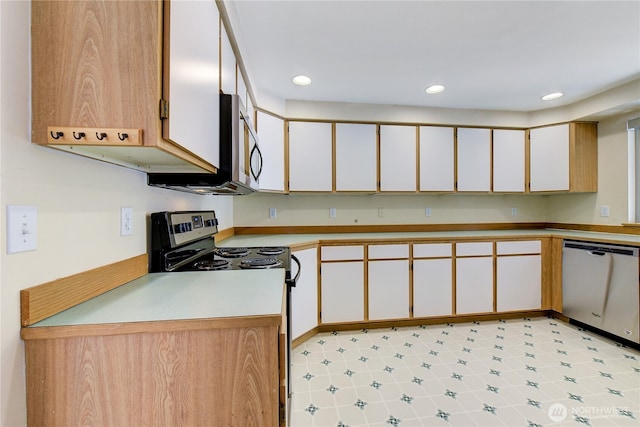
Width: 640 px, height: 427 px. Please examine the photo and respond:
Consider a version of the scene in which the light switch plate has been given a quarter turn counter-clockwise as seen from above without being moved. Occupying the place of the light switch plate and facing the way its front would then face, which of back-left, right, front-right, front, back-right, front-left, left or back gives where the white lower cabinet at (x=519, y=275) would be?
front-right

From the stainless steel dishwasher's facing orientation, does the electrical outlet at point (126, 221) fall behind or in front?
in front

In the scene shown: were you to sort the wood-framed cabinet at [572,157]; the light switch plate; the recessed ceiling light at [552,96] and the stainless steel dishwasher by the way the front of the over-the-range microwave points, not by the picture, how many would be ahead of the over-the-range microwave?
3

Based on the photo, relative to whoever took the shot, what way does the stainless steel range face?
facing to the right of the viewer

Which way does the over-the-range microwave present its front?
to the viewer's right

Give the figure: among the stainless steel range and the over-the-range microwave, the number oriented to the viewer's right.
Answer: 2

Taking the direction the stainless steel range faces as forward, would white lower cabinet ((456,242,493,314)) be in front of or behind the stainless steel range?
in front

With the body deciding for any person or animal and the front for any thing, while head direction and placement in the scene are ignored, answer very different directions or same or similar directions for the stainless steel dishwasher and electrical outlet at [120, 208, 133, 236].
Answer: very different directions

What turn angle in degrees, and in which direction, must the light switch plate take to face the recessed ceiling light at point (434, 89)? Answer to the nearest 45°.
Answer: approximately 45° to its left

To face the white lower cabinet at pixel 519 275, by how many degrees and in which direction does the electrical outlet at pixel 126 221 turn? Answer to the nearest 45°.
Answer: approximately 45° to its left

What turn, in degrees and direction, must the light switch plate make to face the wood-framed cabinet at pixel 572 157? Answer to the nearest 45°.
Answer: approximately 45° to its left

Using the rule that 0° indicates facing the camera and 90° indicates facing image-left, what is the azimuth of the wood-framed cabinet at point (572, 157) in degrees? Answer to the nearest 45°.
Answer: approximately 45°

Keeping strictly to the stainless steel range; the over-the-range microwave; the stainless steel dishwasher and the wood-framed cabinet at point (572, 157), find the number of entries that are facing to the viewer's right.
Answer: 2

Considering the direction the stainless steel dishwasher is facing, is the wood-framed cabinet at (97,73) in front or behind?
in front

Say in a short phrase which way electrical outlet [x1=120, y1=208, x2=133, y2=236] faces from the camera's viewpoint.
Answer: facing the viewer and to the right of the viewer
